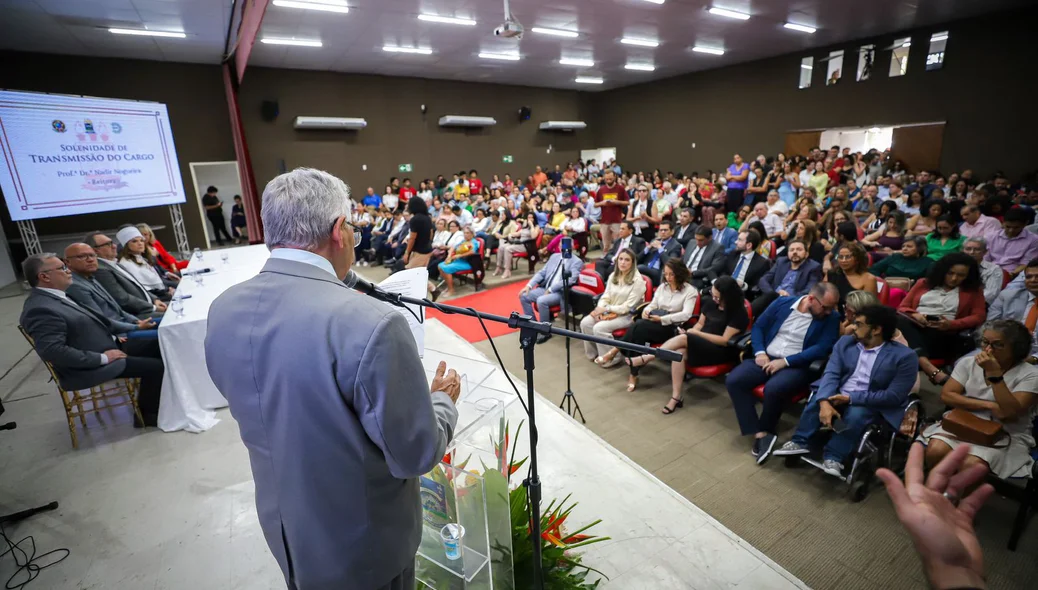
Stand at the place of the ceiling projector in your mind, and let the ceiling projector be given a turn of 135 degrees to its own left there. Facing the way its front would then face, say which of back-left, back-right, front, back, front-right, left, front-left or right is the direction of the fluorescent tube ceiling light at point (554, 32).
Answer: left

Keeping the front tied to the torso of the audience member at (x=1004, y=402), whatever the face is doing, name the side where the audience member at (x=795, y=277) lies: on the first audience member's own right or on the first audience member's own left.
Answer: on the first audience member's own right

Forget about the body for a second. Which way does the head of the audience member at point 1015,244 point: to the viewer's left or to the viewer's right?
to the viewer's left

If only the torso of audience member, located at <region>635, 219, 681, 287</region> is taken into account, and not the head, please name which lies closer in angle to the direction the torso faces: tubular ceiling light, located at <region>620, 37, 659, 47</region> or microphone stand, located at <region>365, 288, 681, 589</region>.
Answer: the microphone stand

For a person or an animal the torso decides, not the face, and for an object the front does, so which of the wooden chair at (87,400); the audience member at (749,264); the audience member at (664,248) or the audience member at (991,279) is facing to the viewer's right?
the wooden chair

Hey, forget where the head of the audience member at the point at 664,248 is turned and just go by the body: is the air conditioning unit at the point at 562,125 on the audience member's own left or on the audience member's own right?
on the audience member's own right
